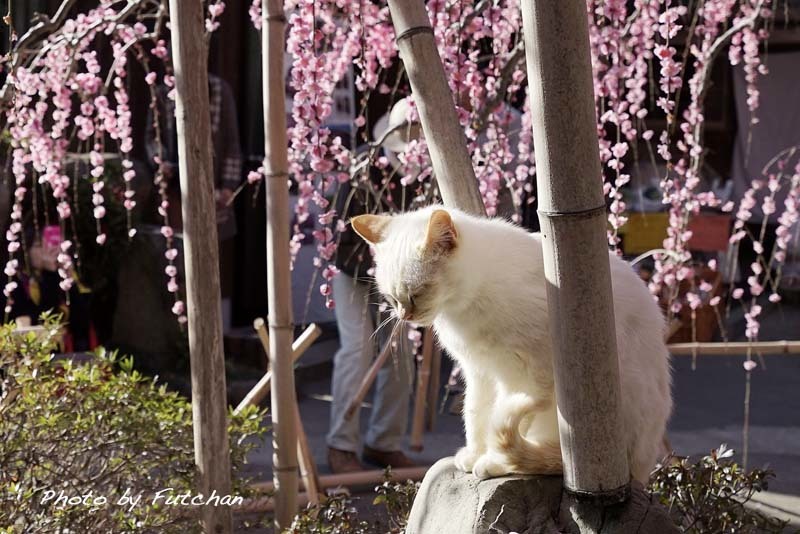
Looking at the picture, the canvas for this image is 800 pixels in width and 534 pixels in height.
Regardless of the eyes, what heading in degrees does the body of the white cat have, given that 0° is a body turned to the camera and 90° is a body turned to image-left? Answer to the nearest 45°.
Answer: approximately 90°

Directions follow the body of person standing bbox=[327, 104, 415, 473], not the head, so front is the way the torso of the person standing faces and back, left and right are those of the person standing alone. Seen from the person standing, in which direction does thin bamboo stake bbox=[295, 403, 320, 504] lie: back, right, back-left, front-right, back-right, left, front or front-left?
right

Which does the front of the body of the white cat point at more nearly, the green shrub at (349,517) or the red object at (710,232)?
the green shrub

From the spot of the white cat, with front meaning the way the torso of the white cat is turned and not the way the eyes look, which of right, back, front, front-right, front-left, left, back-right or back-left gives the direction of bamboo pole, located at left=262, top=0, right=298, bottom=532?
front-right

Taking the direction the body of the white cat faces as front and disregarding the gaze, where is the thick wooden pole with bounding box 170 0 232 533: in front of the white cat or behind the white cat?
in front

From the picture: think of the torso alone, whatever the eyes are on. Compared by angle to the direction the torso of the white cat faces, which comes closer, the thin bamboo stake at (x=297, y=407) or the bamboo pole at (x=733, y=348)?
the thin bamboo stake

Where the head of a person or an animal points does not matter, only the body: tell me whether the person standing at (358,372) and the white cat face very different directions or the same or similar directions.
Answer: very different directions
